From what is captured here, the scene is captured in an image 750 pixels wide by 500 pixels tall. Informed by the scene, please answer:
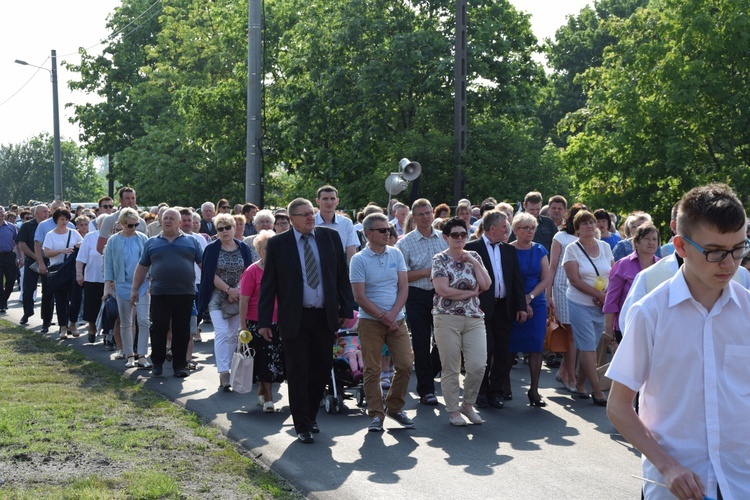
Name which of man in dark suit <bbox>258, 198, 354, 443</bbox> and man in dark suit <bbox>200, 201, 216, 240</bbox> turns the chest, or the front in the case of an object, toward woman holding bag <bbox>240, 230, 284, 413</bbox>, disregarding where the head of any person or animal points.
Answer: man in dark suit <bbox>200, 201, 216, 240</bbox>

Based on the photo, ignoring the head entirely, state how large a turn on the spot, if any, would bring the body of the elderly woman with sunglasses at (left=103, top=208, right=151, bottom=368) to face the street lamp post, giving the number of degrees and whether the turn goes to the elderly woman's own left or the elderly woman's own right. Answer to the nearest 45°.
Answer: approximately 180°

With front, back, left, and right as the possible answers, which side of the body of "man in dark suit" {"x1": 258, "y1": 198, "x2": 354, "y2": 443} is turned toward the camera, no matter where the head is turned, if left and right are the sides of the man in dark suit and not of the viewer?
front

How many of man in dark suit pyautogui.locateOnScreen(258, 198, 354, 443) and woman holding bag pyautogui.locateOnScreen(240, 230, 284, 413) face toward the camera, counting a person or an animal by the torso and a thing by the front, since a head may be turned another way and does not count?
2

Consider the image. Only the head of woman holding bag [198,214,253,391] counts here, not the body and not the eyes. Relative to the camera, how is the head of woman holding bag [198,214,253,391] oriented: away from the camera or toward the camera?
toward the camera

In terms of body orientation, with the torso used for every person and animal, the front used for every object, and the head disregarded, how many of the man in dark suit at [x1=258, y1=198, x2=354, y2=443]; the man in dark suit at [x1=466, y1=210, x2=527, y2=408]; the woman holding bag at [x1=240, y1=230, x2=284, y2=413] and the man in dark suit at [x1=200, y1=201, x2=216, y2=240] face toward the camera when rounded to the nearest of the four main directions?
4

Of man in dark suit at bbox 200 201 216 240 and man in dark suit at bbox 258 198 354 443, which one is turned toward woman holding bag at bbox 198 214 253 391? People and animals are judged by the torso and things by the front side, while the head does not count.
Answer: man in dark suit at bbox 200 201 216 240

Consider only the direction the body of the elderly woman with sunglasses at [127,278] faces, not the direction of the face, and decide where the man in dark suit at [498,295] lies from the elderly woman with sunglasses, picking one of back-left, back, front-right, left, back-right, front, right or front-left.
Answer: front-left

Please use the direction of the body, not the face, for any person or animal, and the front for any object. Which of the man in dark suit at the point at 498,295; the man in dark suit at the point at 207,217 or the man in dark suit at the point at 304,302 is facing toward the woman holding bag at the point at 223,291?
the man in dark suit at the point at 207,217

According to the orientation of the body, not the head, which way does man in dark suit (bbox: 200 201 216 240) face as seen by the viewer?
toward the camera

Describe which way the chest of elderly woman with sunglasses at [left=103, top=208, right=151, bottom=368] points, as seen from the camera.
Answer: toward the camera
